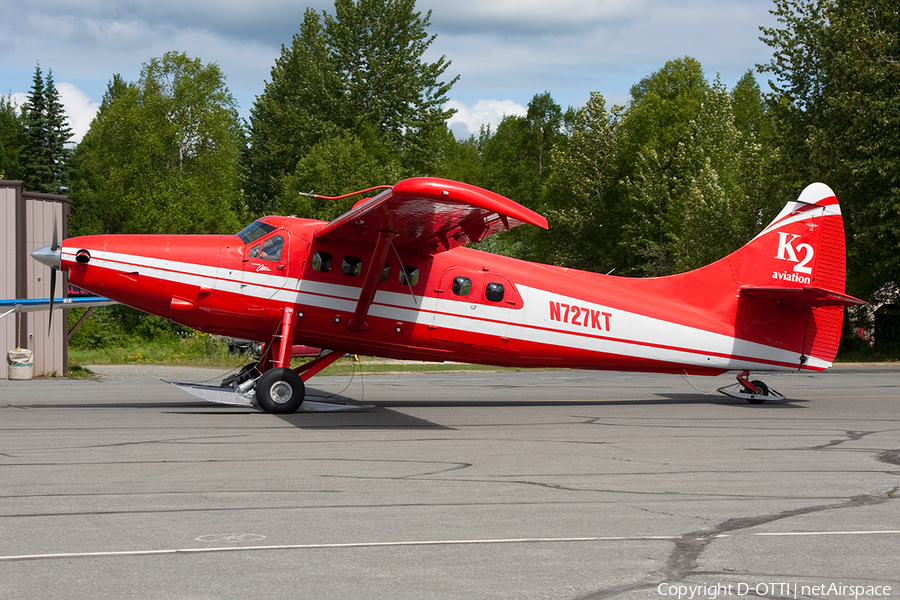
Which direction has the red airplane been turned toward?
to the viewer's left

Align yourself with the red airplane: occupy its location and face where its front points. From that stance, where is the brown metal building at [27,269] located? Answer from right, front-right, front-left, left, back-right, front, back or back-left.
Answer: front-right

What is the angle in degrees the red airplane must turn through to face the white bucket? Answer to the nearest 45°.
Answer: approximately 45° to its right
